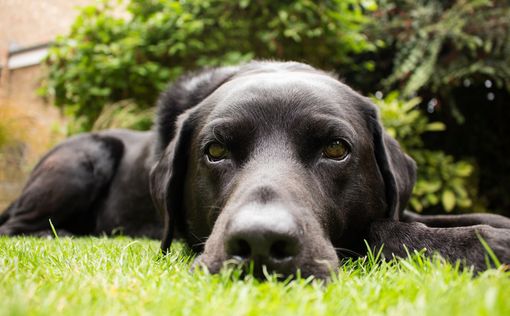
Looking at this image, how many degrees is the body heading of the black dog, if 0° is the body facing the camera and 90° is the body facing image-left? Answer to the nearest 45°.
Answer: approximately 315°

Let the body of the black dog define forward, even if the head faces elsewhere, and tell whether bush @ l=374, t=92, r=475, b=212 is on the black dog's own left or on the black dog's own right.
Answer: on the black dog's own left

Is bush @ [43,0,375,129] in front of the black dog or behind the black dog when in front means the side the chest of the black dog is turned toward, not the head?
behind
